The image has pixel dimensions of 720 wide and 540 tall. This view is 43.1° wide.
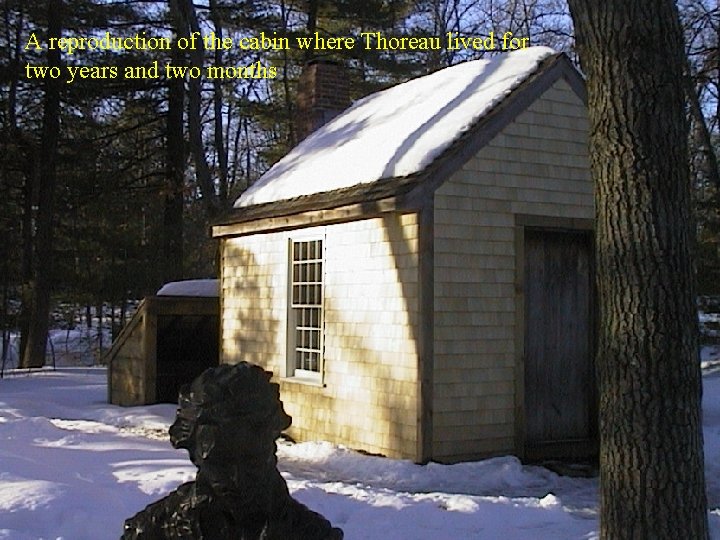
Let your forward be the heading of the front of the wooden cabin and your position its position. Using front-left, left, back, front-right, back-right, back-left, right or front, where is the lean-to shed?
back

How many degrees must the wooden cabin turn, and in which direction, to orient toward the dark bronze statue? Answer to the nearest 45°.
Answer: approximately 45° to its right

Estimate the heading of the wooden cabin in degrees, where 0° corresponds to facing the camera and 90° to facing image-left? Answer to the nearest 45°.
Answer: approximately 315°

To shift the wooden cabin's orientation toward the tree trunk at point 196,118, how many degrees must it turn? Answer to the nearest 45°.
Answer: approximately 180°

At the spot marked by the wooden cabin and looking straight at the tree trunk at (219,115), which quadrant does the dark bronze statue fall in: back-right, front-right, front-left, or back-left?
back-left

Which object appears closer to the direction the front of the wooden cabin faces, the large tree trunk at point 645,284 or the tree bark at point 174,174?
the large tree trunk
